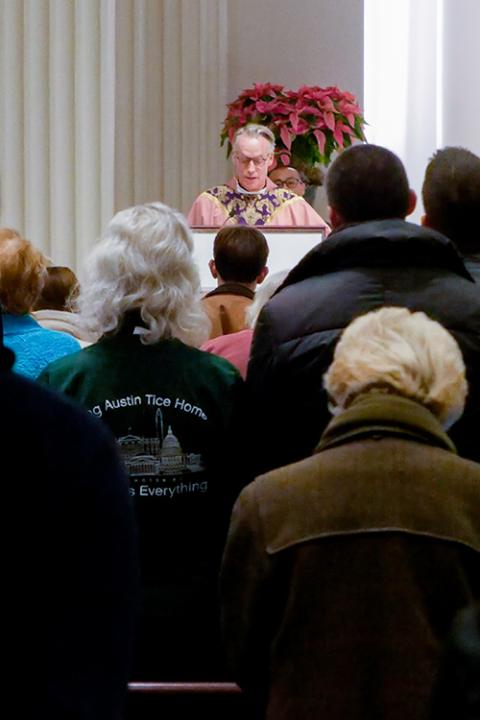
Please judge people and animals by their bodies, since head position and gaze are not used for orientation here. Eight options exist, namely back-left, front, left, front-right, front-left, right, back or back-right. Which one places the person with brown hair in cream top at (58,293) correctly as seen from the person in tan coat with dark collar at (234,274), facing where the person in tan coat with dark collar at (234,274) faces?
front-left

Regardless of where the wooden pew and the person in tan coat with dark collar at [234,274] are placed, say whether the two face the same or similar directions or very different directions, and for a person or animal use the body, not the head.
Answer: same or similar directions

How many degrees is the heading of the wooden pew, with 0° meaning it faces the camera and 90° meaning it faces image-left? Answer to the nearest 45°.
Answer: approximately 180°

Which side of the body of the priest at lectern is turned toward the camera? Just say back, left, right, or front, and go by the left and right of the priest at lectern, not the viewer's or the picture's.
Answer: front

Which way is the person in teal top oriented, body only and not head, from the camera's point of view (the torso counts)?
away from the camera

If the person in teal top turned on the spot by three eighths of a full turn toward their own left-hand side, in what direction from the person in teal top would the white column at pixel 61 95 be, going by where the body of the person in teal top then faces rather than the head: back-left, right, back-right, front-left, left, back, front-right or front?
back-right

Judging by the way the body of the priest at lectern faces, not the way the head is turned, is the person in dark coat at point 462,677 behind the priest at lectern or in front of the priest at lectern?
in front

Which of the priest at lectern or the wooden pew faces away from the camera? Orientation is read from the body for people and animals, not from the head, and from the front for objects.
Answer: the wooden pew

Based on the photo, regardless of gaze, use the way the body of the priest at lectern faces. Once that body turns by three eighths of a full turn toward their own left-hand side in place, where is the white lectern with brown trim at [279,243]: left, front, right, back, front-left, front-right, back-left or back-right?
back-right

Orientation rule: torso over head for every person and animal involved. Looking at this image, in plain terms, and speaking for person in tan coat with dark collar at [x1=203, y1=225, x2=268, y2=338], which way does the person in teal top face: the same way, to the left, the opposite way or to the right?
the same way

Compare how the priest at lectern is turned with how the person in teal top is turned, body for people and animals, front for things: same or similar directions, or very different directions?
very different directions

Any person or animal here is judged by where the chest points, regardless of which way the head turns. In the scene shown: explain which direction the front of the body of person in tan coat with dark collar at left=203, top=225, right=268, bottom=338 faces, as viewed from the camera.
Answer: facing away from the viewer

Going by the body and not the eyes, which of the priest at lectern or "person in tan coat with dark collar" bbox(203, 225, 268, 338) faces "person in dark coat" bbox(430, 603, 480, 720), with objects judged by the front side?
the priest at lectern
